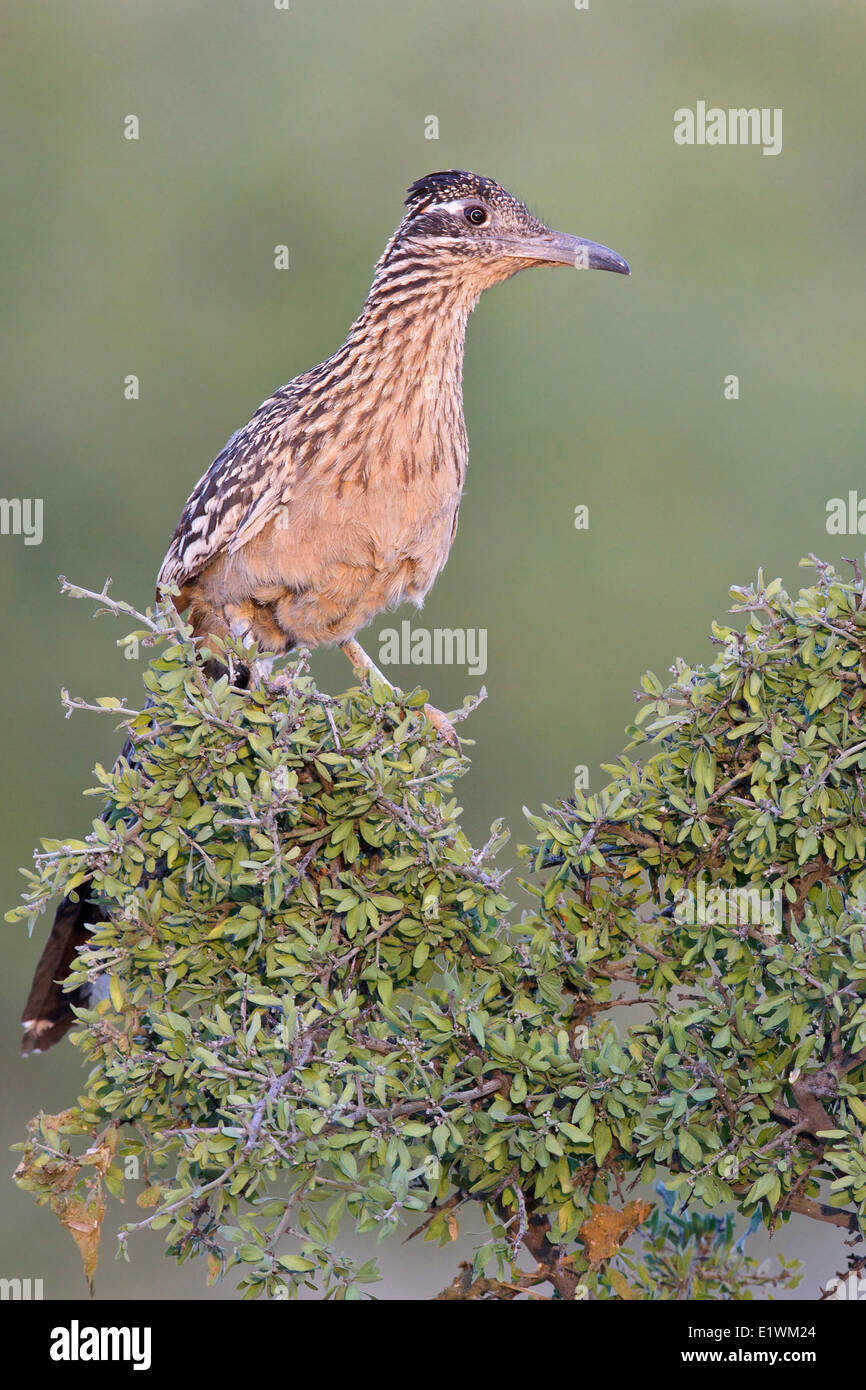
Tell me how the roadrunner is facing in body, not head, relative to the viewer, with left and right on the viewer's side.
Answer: facing the viewer and to the right of the viewer
